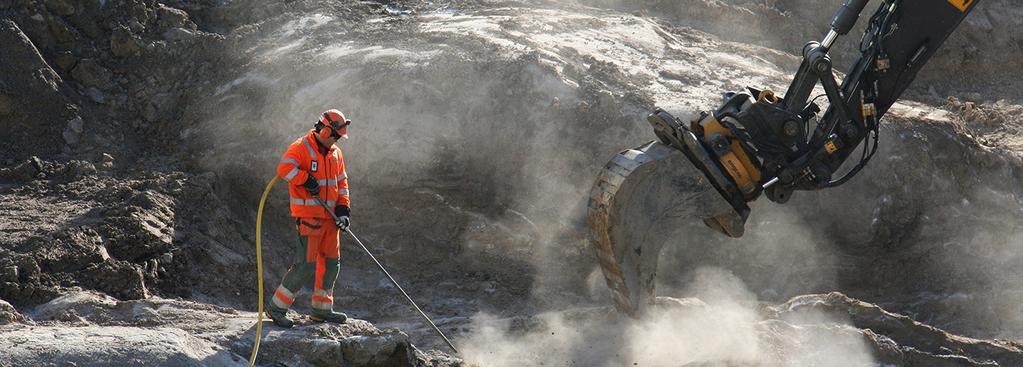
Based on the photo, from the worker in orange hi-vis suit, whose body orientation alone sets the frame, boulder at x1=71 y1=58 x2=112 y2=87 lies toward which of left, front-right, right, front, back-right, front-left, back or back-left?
back-left

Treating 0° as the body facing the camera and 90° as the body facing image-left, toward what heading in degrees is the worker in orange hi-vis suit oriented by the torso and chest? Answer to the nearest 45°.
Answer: approximately 315°

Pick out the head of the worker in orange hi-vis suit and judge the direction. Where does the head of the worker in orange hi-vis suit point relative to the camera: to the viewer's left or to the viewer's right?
to the viewer's right

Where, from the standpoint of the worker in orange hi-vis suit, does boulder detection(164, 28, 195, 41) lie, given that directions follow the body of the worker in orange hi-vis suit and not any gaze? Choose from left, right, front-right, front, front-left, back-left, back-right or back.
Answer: back-left

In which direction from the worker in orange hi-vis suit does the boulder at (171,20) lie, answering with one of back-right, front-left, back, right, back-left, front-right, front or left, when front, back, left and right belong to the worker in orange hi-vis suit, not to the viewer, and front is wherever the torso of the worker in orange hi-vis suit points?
back-left

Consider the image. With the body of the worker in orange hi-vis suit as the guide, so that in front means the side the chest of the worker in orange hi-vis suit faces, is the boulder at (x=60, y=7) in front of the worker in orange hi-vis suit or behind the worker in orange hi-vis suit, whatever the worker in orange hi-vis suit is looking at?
behind
